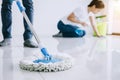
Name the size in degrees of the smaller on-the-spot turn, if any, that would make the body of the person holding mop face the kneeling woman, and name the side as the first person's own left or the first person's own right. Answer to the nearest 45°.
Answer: approximately 135° to the first person's own left

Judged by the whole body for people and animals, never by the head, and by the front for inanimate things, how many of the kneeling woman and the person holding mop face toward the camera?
1

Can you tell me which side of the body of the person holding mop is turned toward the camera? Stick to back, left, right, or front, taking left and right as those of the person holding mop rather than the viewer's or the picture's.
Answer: front

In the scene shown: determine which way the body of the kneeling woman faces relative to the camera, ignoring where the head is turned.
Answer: to the viewer's right

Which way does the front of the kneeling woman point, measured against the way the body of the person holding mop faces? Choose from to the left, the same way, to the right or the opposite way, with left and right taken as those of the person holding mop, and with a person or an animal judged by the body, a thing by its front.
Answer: to the left

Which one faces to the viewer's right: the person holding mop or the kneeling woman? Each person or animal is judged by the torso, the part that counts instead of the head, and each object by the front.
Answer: the kneeling woman
